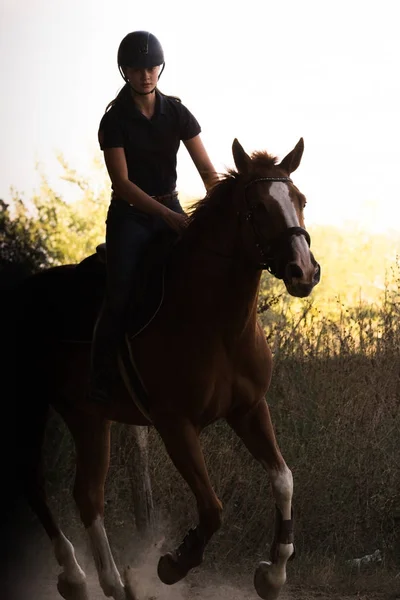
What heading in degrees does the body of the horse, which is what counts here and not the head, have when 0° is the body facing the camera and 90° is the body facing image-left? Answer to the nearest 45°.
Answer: approximately 315°
